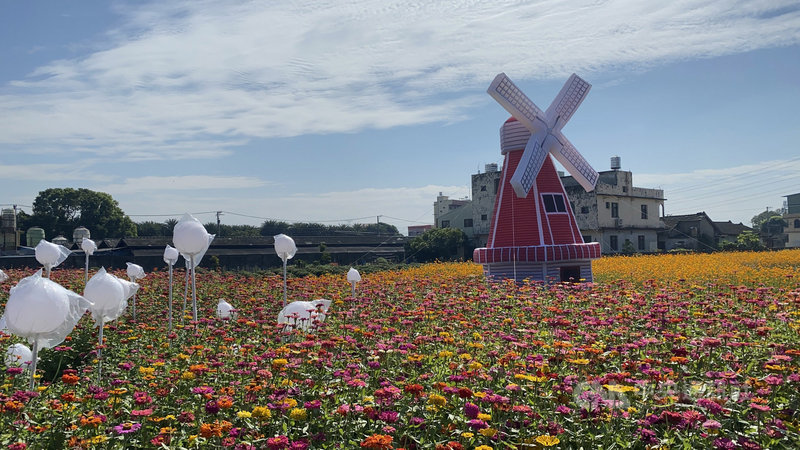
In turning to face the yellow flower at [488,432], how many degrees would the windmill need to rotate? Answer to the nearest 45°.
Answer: approximately 45° to its right

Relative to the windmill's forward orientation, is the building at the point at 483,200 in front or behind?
behind

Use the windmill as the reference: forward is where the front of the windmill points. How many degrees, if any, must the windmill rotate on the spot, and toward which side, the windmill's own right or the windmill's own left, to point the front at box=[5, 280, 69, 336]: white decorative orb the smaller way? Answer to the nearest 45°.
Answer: approximately 45° to the windmill's own right

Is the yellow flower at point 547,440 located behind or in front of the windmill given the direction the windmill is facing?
in front

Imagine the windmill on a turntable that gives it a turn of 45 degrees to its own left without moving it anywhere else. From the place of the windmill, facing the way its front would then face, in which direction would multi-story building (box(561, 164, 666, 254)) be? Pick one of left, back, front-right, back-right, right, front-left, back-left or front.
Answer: left

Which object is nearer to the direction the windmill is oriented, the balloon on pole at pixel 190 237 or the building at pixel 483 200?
the balloon on pole

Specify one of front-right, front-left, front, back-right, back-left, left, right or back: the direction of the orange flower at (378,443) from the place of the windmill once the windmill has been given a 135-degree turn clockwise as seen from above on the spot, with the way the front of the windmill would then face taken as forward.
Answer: left

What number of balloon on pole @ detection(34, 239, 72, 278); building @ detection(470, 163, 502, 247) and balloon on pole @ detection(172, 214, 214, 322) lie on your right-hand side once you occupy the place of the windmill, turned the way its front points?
2

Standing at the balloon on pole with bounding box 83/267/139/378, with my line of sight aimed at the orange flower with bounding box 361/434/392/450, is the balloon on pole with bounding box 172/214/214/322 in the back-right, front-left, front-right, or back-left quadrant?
back-left

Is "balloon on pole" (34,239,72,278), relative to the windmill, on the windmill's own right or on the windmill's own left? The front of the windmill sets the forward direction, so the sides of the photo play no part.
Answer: on the windmill's own right

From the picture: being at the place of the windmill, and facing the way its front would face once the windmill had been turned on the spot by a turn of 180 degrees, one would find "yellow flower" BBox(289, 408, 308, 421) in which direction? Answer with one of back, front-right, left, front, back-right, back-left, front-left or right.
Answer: back-left

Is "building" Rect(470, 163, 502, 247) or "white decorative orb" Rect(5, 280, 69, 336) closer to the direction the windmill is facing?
the white decorative orb

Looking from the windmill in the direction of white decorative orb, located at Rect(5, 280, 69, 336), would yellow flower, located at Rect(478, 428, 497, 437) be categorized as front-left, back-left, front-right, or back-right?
front-left

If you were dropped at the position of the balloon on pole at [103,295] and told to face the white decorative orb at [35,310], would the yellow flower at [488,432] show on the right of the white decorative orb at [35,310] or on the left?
left
